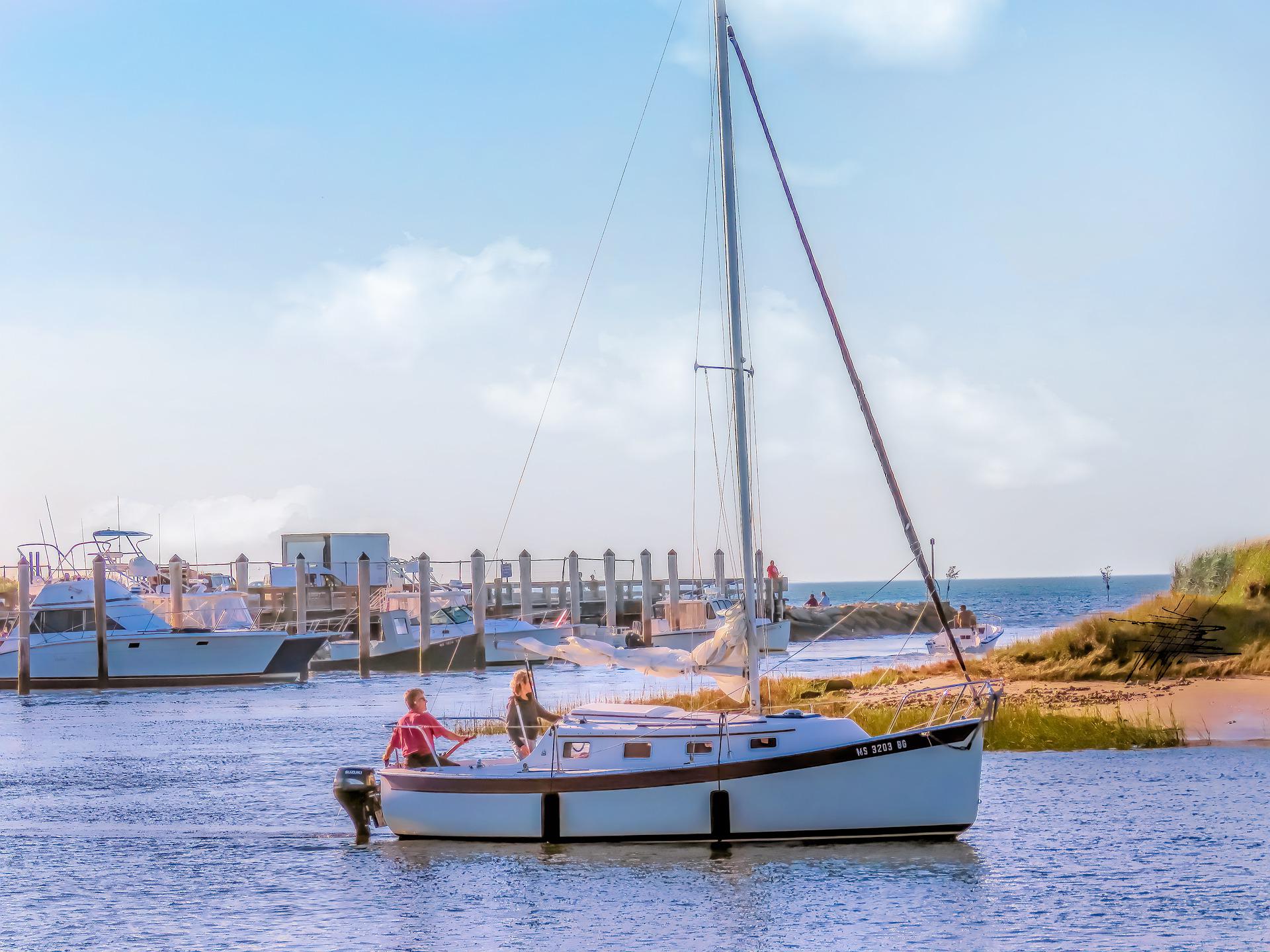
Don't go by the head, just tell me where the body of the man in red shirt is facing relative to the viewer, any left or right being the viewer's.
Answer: facing away from the viewer and to the right of the viewer

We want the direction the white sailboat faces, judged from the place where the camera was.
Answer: facing to the right of the viewer

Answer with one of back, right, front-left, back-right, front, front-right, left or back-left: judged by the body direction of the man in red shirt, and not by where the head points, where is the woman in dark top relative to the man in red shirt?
front-right

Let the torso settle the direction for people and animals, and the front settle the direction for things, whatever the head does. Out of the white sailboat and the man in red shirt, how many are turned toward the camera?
0
